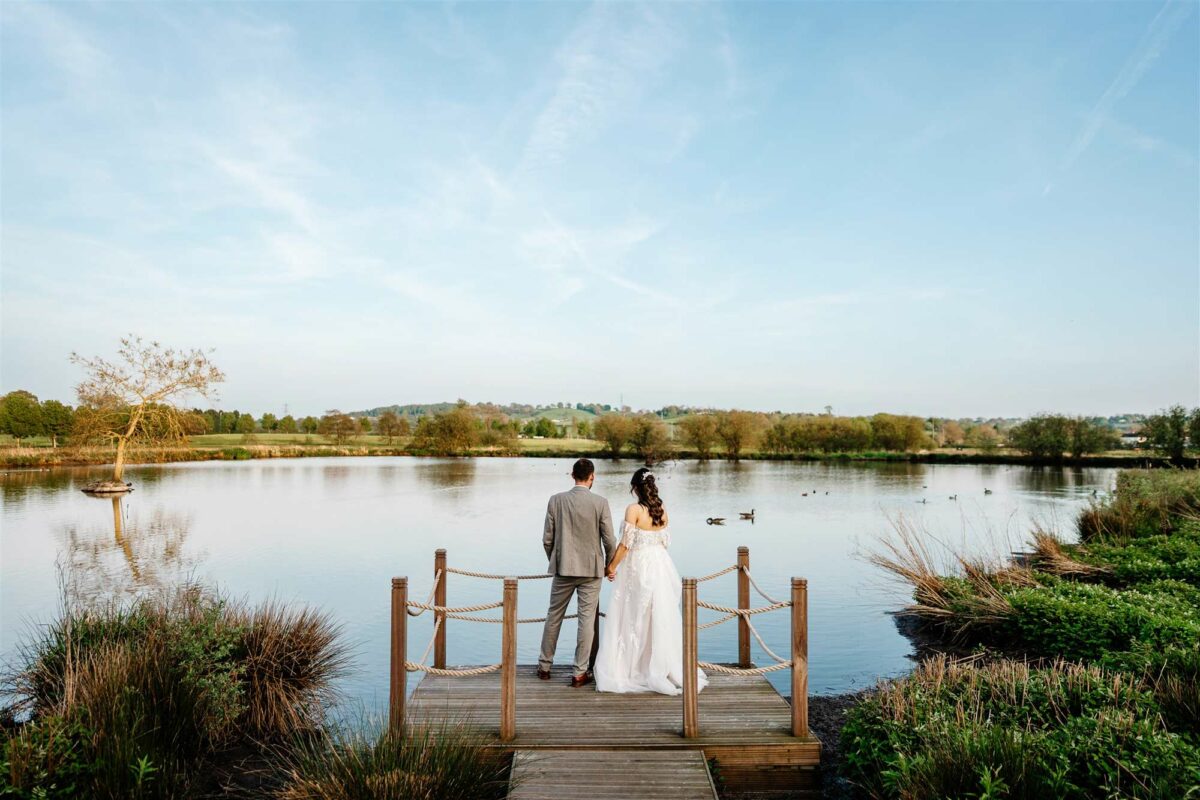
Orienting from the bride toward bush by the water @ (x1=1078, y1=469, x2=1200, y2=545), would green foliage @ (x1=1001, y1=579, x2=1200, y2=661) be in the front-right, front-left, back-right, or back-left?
front-right

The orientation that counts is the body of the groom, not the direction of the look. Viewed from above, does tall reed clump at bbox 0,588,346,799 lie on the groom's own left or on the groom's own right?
on the groom's own left

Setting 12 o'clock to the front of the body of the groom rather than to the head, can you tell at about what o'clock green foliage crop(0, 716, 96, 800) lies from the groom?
The green foliage is roughly at 8 o'clock from the groom.

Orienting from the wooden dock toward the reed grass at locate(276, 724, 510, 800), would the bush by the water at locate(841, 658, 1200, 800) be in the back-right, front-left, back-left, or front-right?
back-left

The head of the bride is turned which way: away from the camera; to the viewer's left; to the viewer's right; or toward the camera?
away from the camera

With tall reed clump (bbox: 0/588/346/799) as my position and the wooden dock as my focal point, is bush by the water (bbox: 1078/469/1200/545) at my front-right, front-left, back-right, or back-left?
front-left

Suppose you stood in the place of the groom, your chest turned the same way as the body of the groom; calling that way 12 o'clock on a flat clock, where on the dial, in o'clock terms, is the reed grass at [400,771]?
The reed grass is roughly at 7 o'clock from the groom.

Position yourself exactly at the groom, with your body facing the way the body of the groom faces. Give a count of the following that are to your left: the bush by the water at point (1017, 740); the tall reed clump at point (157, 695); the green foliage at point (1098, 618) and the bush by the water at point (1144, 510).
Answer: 1

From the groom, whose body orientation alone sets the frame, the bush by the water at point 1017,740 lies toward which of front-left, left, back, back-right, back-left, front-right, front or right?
back-right

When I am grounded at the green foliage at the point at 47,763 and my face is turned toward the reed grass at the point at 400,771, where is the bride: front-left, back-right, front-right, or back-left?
front-left

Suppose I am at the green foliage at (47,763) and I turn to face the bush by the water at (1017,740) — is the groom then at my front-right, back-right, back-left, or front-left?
front-left

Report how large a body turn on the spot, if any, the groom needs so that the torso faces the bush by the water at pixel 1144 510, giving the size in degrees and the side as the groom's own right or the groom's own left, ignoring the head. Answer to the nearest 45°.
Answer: approximately 45° to the groom's own right

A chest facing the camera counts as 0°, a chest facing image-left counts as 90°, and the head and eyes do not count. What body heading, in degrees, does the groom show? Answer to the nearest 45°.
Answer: approximately 180°

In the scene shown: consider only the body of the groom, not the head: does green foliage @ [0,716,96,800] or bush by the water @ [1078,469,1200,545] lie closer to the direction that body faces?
the bush by the water
